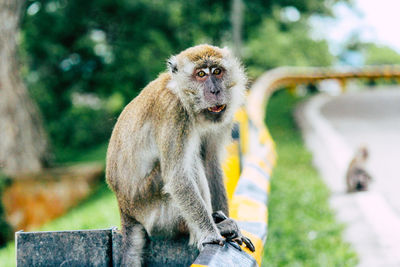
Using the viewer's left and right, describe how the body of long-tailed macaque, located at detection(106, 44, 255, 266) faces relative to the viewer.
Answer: facing the viewer and to the right of the viewer

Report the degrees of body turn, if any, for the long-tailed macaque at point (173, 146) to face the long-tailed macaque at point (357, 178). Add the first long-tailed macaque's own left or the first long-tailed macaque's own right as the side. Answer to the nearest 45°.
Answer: approximately 90° to the first long-tailed macaque's own left
